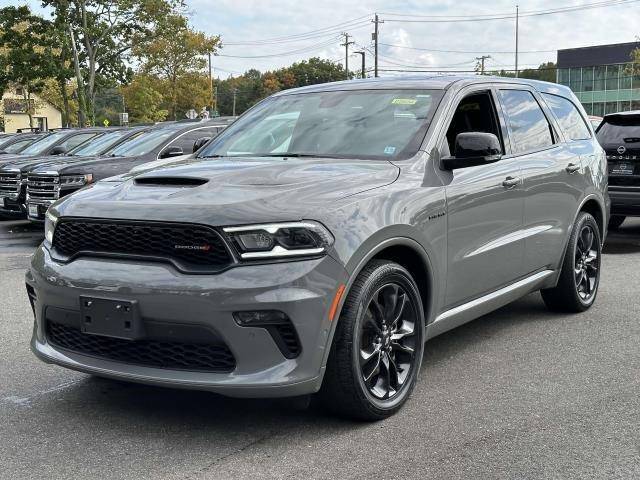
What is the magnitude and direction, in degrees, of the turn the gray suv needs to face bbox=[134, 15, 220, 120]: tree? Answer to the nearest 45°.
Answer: approximately 135° to its right

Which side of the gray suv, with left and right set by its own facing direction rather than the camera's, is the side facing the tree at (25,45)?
right

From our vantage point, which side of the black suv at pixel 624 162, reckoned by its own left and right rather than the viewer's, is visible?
back

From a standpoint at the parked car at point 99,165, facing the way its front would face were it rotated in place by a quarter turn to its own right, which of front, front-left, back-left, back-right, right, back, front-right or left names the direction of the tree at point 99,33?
front-right

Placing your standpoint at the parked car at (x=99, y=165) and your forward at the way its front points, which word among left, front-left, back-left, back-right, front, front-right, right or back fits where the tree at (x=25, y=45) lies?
back-right

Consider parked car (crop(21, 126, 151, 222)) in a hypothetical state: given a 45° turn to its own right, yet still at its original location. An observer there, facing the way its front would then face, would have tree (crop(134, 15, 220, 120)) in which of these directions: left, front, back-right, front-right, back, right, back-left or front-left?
right

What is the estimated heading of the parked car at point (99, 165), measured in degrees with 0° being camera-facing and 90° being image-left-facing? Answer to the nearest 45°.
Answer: approximately 45°

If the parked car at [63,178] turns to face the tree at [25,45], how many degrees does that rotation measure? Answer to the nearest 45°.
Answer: approximately 135° to its right

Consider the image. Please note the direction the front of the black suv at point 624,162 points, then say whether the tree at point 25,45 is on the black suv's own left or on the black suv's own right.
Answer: on the black suv's own left

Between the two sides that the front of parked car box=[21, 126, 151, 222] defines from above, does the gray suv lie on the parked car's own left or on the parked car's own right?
on the parked car's own left

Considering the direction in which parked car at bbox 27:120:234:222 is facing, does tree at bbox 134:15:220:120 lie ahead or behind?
behind

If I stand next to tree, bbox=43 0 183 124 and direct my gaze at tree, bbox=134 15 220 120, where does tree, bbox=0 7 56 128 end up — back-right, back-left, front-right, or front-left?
back-left

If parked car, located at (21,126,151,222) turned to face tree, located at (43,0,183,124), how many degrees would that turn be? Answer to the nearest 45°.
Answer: approximately 135° to its right
